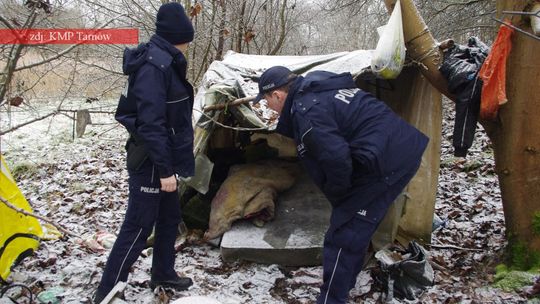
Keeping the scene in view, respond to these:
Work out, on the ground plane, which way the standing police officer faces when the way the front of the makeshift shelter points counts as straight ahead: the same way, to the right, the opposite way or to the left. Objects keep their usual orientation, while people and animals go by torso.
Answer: to the left

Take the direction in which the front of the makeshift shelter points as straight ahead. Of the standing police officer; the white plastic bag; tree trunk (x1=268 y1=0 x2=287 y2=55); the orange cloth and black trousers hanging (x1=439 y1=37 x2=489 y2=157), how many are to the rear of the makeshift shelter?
1

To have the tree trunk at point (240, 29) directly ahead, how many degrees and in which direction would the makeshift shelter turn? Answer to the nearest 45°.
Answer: approximately 135° to its right

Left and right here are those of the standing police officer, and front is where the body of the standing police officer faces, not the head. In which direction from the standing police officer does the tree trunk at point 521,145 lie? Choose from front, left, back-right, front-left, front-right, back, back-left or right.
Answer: front

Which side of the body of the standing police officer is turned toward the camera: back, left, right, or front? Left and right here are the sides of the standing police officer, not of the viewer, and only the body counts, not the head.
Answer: right

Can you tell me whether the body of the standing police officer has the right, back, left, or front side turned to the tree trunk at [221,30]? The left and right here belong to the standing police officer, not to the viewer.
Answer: left

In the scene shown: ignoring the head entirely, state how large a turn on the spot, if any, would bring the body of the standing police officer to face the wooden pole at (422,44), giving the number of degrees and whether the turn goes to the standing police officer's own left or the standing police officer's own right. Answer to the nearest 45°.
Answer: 0° — they already face it

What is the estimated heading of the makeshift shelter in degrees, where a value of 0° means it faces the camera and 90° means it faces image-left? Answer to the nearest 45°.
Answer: approximately 0°

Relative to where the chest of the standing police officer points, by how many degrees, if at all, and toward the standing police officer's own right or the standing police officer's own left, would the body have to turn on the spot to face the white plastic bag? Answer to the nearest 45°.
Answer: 0° — they already face it

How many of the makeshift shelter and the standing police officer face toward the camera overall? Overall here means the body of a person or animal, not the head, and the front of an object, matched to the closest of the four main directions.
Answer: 1

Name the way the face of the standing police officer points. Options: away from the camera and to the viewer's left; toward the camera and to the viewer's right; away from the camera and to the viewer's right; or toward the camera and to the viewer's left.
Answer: away from the camera and to the viewer's right

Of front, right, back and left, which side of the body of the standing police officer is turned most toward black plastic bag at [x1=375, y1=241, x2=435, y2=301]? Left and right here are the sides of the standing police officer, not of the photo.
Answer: front
